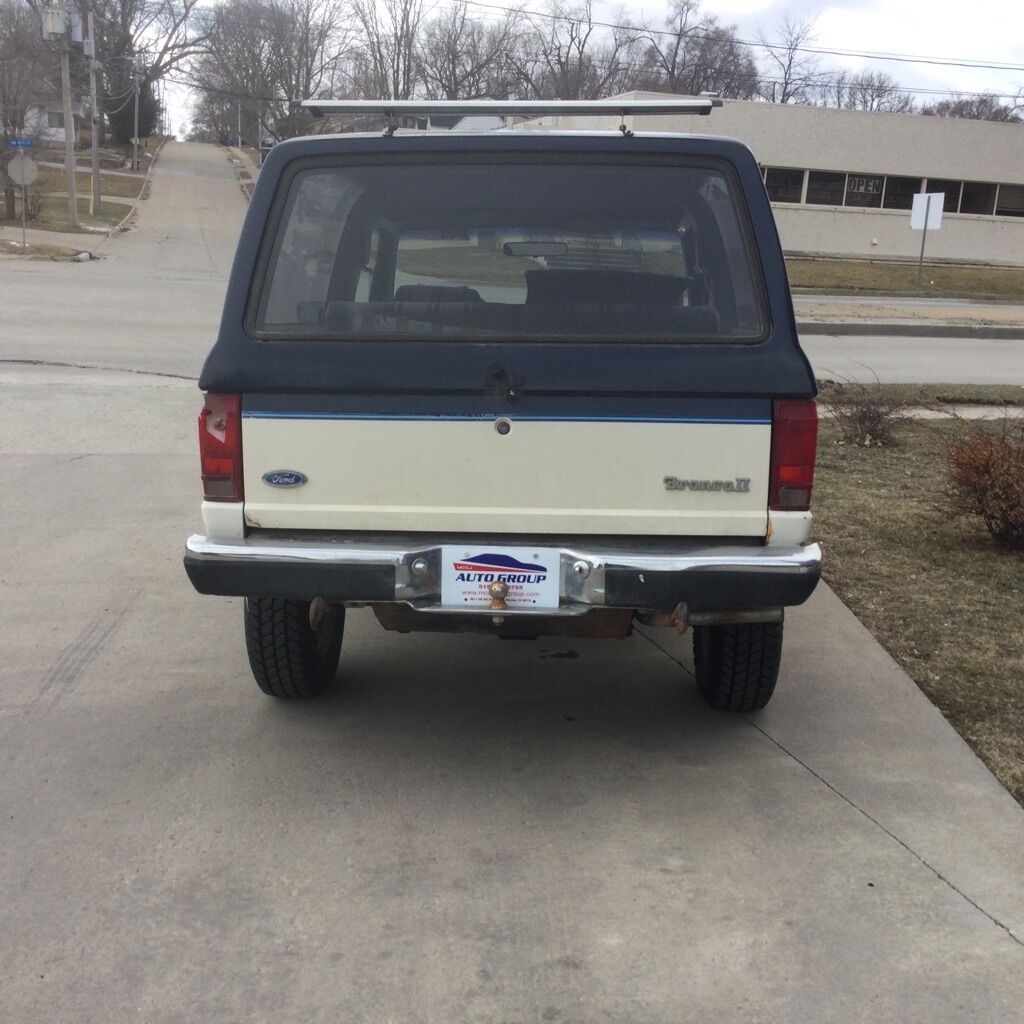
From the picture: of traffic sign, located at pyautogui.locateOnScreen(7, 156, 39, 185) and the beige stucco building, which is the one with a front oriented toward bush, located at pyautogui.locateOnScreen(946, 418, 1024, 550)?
the beige stucco building

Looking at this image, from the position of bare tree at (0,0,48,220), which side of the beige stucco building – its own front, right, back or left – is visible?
right

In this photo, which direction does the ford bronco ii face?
away from the camera

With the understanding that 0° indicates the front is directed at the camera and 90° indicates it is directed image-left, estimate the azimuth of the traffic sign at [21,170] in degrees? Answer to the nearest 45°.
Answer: approximately 180°

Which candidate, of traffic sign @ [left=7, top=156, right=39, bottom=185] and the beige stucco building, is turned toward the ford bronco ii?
the beige stucco building

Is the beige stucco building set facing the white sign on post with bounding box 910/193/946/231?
yes

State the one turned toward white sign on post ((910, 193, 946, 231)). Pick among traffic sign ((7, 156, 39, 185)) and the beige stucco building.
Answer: the beige stucco building

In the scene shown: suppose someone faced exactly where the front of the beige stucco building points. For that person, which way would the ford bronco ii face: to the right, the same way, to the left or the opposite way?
the opposite way

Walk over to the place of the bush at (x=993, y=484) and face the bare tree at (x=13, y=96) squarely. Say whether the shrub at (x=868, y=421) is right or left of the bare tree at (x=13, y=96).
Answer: right

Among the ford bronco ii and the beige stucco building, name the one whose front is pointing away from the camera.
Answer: the ford bronco ii

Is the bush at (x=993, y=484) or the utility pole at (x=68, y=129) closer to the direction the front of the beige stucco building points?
the bush

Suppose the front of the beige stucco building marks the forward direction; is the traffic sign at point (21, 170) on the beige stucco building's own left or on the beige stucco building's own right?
on the beige stucco building's own right

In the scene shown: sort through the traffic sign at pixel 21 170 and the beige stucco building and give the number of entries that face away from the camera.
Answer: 1

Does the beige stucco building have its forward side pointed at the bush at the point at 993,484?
yes
